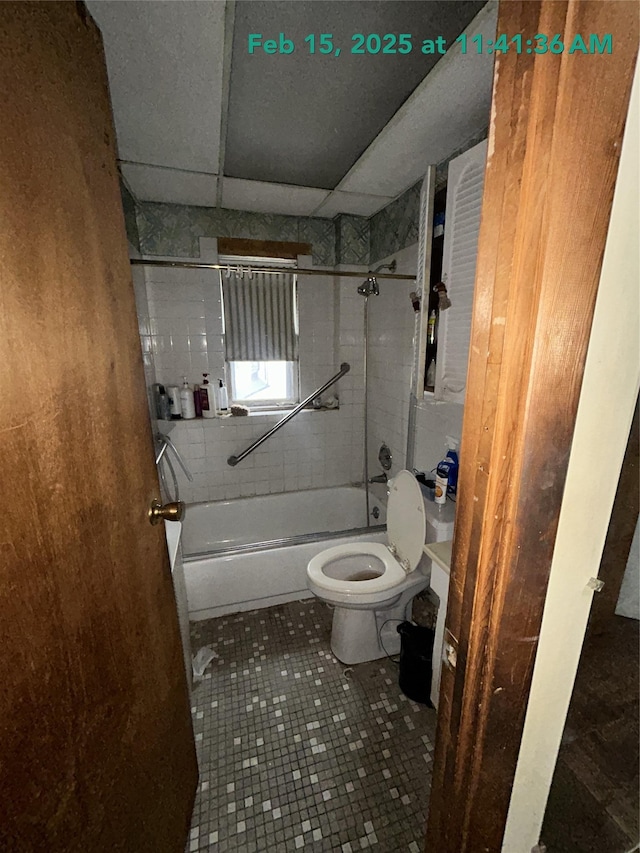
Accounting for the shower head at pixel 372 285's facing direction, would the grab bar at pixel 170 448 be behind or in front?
in front

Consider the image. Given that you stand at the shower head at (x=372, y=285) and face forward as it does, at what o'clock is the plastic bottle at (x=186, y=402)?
The plastic bottle is roughly at 12 o'clock from the shower head.

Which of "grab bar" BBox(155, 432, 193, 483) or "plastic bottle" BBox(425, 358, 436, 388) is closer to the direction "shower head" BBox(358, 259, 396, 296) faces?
the grab bar

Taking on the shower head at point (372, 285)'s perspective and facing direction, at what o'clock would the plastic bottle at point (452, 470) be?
The plastic bottle is roughly at 8 o'clock from the shower head.

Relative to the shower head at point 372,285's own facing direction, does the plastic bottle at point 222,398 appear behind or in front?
in front

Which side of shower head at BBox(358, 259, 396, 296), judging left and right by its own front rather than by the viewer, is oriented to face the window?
front

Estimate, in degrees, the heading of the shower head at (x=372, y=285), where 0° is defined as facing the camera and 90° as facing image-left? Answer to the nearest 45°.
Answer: approximately 90°

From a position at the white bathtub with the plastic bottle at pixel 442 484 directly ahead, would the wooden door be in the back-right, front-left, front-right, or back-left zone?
front-right

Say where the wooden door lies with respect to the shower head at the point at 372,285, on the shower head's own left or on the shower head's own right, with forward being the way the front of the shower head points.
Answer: on the shower head's own left

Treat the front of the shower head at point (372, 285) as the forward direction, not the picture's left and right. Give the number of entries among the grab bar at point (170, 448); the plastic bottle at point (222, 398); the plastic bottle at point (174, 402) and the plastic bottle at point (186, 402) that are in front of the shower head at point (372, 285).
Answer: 4

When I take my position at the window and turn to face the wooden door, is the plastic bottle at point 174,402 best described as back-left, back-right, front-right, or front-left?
front-right

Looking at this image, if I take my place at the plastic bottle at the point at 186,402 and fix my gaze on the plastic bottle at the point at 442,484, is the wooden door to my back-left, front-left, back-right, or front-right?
front-right

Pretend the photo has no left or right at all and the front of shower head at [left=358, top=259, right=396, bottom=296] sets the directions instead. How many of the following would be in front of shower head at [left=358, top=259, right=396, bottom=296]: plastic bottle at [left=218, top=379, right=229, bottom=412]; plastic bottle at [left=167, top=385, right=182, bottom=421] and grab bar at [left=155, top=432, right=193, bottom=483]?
3

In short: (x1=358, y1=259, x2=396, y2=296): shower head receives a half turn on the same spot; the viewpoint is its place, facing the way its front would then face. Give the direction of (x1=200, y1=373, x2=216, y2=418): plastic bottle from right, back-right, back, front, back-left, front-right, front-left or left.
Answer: back

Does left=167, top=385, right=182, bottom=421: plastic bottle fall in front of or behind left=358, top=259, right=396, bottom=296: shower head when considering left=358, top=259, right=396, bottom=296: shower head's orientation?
in front
